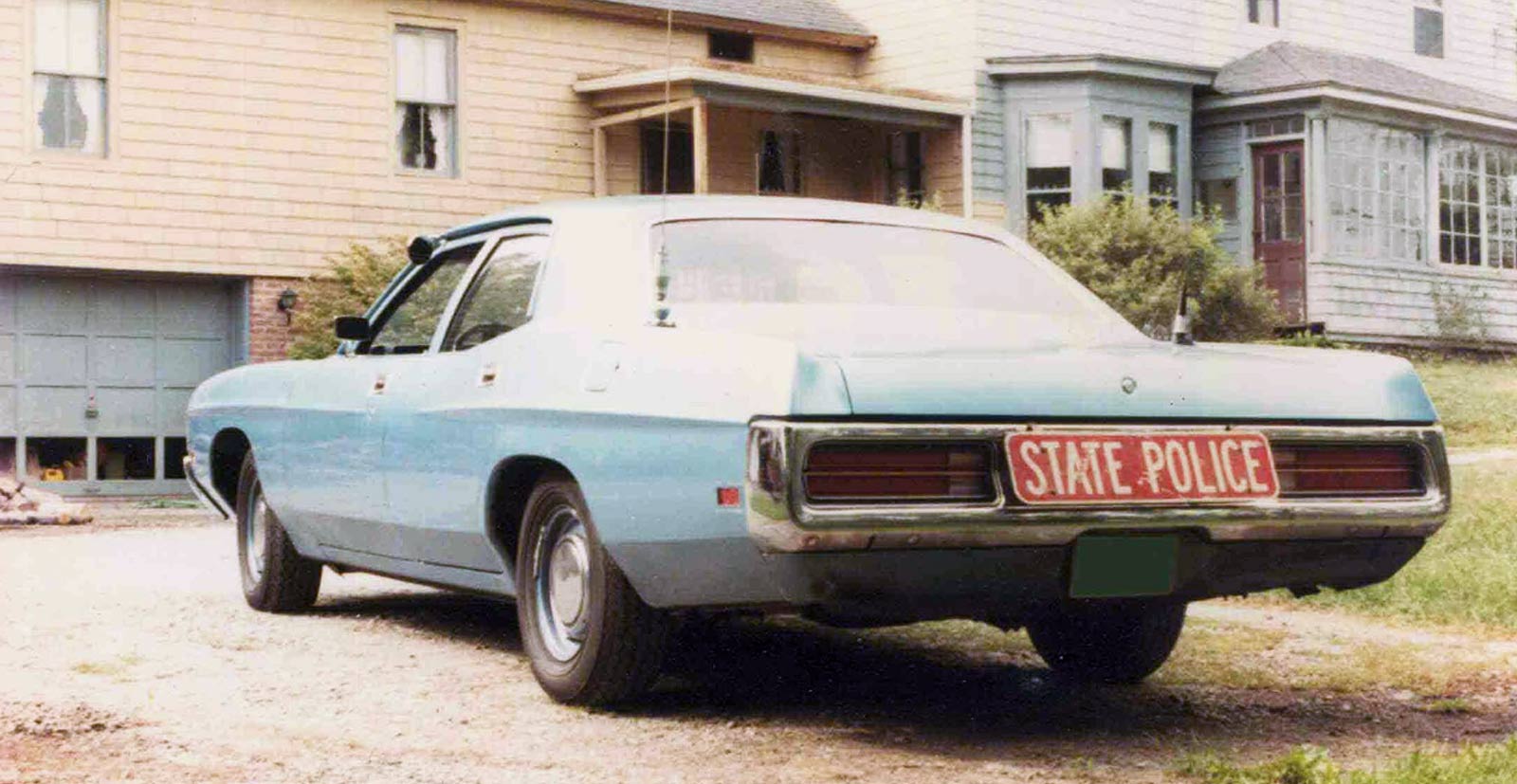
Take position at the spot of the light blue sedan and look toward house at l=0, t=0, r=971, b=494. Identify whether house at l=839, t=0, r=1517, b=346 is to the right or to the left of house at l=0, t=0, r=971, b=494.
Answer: right

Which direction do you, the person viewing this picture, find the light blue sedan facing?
facing away from the viewer and to the left of the viewer

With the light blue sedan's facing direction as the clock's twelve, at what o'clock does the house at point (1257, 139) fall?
The house is roughly at 2 o'clock from the light blue sedan.

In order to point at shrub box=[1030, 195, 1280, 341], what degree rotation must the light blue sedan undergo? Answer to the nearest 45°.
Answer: approximately 45° to its right

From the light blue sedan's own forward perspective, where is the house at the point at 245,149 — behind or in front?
in front

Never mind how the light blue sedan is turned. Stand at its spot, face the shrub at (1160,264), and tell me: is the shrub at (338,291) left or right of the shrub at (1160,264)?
left

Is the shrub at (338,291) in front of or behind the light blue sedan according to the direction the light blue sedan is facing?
in front

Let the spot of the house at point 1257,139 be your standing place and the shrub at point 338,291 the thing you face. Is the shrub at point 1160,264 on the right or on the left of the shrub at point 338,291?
left
